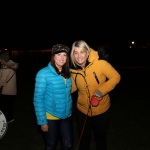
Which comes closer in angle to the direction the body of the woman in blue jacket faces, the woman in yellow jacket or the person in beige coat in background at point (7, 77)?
the woman in yellow jacket

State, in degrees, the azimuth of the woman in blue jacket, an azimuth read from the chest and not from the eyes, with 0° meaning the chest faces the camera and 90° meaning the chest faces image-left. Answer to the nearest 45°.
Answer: approximately 315°

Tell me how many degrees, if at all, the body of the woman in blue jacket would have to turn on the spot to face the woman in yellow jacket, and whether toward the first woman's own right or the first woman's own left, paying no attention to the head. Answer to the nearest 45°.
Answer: approximately 45° to the first woman's own left

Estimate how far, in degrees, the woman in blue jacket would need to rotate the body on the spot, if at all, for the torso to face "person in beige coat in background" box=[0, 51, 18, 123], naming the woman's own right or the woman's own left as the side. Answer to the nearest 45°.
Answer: approximately 180°
